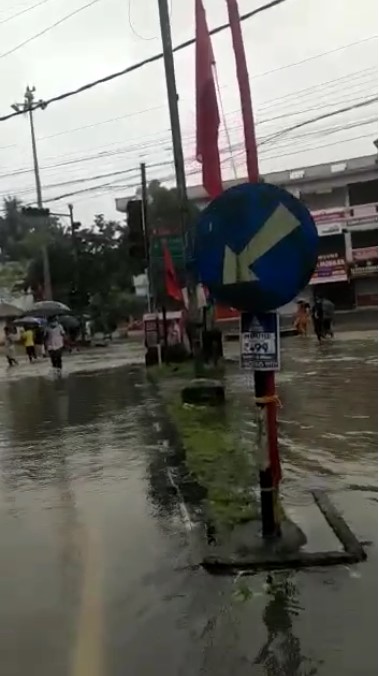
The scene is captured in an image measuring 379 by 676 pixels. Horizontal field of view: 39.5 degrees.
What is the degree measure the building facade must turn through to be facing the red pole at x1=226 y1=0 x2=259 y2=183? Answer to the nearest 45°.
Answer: approximately 45° to its left

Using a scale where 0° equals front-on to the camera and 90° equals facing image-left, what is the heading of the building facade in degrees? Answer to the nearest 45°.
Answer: approximately 45°

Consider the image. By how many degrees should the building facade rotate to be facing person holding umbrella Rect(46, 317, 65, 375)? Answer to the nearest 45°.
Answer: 0° — it already faces them

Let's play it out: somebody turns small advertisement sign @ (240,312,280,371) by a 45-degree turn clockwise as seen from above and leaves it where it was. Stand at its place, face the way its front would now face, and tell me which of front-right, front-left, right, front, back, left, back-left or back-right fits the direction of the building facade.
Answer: back-right

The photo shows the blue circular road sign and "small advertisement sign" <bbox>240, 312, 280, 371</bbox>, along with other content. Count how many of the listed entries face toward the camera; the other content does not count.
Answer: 2

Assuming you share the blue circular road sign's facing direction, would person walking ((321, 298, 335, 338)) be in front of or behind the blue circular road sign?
behind

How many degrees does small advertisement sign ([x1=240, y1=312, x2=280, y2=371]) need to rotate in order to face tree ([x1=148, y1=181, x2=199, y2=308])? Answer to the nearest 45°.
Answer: approximately 180°

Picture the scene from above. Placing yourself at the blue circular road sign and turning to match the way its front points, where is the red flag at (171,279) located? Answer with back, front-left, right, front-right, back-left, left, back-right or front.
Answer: back

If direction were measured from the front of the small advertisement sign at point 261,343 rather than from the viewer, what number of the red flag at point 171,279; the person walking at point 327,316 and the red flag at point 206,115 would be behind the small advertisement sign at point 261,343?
3

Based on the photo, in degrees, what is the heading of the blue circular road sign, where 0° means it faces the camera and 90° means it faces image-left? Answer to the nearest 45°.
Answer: approximately 0°

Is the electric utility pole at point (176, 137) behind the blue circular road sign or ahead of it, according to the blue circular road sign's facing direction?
behind

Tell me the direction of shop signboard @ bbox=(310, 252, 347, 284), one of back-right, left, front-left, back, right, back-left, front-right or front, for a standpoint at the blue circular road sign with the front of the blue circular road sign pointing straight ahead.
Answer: back

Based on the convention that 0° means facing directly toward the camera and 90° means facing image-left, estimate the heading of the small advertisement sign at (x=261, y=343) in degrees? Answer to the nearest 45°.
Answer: approximately 0°
